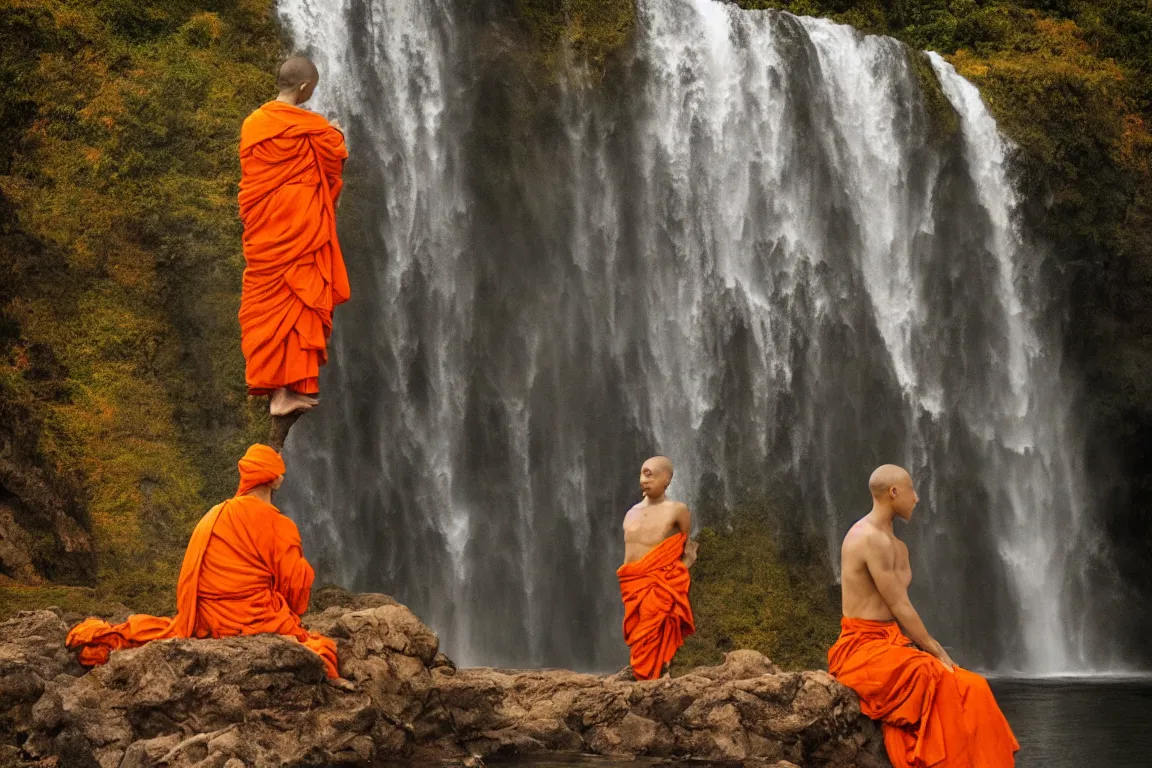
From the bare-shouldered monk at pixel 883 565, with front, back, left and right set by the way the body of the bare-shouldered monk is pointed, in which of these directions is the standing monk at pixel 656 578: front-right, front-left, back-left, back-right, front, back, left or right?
back-left

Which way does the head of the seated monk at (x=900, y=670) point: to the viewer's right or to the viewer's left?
to the viewer's right

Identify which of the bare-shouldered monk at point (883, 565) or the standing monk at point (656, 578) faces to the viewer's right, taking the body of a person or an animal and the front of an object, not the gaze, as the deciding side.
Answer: the bare-shouldered monk

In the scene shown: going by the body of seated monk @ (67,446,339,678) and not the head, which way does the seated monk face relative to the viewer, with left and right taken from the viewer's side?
facing away from the viewer and to the right of the viewer

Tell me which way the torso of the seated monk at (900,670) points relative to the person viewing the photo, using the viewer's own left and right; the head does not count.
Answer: facing to the right of the viewer

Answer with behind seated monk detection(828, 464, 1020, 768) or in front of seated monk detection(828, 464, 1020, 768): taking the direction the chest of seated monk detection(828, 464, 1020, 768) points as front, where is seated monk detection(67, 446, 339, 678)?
behind

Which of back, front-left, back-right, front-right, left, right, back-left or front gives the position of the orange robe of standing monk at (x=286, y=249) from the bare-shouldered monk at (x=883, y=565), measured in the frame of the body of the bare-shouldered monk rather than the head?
back

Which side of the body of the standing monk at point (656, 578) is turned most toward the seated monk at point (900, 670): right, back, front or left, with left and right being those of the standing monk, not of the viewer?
left

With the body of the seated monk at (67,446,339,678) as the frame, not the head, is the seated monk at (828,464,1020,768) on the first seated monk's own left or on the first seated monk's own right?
on the first seated monk's own right

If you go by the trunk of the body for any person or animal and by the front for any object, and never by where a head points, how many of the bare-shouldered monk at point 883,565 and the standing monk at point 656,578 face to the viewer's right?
1

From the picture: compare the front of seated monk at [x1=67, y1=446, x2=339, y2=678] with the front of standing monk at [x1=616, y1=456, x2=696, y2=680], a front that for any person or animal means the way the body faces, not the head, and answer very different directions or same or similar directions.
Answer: very different directions
